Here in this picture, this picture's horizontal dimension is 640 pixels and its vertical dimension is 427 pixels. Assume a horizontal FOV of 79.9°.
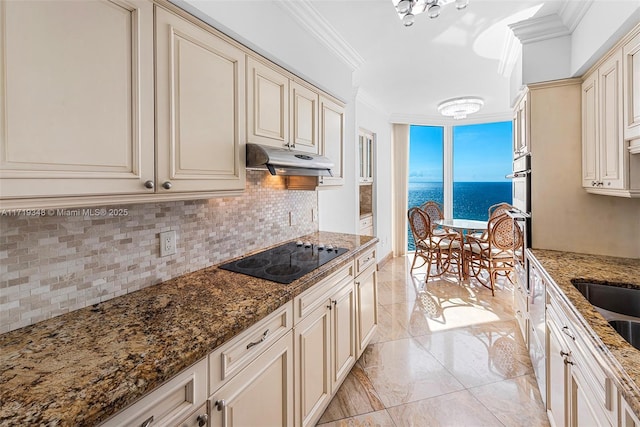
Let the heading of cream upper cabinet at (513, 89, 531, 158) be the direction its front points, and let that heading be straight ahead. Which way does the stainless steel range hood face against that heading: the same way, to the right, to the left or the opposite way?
the opposite way

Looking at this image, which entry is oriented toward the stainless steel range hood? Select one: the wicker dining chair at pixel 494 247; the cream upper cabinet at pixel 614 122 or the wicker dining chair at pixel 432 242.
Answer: the cream upper cabinet

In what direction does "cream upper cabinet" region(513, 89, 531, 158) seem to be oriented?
to the viewer's left

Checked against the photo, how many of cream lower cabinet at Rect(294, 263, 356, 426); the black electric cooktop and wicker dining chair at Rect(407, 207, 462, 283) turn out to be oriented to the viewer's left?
0

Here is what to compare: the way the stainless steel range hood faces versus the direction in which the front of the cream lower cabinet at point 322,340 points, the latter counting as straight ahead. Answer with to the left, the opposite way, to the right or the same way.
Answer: the same way

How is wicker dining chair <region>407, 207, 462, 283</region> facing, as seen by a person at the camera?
facing away from the viewer and to the right of the viewer

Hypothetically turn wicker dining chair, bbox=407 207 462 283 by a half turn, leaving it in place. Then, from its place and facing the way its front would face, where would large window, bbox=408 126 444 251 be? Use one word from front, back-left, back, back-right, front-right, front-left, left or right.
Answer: back-right

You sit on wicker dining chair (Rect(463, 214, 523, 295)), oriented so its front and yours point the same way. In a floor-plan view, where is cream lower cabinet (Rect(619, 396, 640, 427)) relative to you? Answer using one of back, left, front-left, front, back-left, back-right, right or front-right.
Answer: back-left

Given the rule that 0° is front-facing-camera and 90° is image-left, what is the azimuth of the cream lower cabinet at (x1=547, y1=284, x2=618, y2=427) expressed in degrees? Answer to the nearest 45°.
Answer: approximately 90°

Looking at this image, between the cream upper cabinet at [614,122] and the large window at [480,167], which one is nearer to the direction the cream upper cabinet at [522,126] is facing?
the large window

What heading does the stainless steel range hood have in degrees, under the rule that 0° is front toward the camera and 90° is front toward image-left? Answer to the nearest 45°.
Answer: approximately 315°

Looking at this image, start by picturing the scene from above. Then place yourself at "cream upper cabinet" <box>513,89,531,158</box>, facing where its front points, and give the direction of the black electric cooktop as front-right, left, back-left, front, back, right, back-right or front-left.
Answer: front-left
